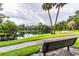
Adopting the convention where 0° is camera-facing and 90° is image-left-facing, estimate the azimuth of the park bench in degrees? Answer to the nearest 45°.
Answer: approximately 135°
